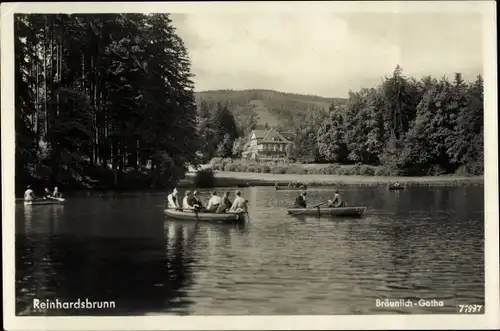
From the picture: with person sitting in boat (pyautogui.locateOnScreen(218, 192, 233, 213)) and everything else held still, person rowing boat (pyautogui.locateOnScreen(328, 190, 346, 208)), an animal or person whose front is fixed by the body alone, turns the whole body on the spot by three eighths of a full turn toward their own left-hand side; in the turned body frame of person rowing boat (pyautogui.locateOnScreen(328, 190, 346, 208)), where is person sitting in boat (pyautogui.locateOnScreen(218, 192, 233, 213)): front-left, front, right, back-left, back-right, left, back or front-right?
back-right

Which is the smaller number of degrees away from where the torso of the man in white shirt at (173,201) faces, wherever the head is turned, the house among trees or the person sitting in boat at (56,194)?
the house among trees

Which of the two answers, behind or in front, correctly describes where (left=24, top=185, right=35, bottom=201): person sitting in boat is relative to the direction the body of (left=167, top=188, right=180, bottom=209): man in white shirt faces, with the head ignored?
behind

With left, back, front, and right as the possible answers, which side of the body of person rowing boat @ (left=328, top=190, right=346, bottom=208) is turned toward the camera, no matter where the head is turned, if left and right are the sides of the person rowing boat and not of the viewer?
left

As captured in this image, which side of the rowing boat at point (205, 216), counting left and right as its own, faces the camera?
left

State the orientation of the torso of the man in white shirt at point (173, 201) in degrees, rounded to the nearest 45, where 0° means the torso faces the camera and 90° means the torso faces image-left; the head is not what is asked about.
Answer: approximately 270°

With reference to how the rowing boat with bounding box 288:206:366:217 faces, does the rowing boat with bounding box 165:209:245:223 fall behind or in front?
behind

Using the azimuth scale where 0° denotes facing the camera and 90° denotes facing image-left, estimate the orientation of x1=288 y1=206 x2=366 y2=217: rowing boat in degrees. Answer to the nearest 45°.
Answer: approximately 270°

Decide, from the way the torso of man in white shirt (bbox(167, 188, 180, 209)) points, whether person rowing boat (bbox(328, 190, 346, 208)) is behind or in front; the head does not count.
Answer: in front

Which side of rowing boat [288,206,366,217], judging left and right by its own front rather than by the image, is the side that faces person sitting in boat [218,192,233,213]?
back

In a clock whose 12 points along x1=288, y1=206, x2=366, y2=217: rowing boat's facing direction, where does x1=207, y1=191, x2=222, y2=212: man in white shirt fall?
The man in white shirt is roughly at 6 o'clock from the rowing boat.
